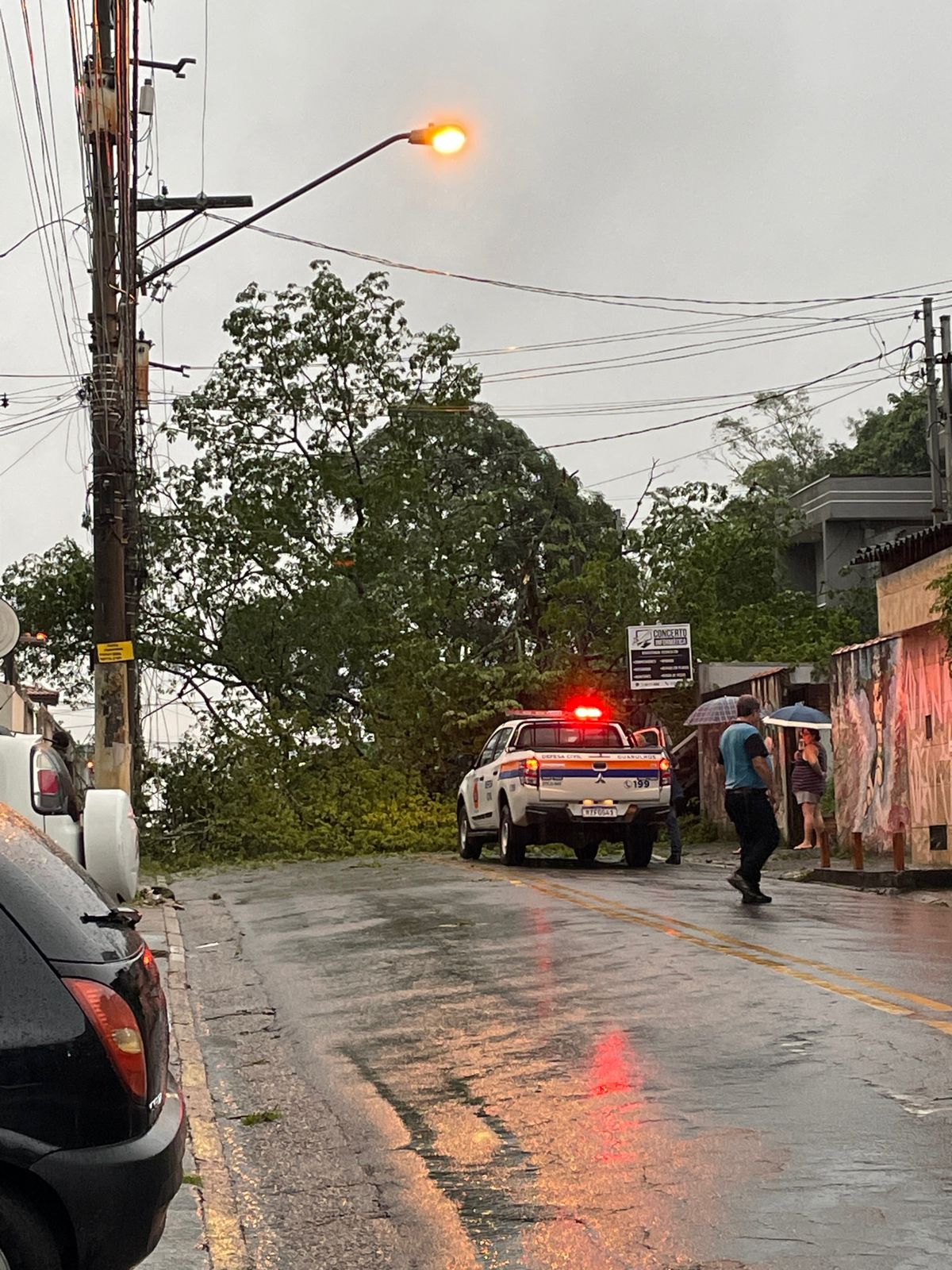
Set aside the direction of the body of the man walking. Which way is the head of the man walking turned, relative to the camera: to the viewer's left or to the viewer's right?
to the viewer's right

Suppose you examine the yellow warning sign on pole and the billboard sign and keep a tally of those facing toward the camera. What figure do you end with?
2

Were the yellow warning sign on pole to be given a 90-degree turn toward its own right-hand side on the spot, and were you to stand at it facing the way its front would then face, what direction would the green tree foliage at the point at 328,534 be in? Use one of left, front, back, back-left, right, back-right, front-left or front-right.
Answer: right

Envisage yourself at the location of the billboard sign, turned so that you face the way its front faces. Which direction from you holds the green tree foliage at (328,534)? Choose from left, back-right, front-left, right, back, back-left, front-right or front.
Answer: back-right

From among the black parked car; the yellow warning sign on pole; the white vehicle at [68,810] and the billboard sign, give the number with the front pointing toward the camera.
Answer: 2

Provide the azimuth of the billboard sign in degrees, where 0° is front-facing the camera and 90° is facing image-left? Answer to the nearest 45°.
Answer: approximately 0°
